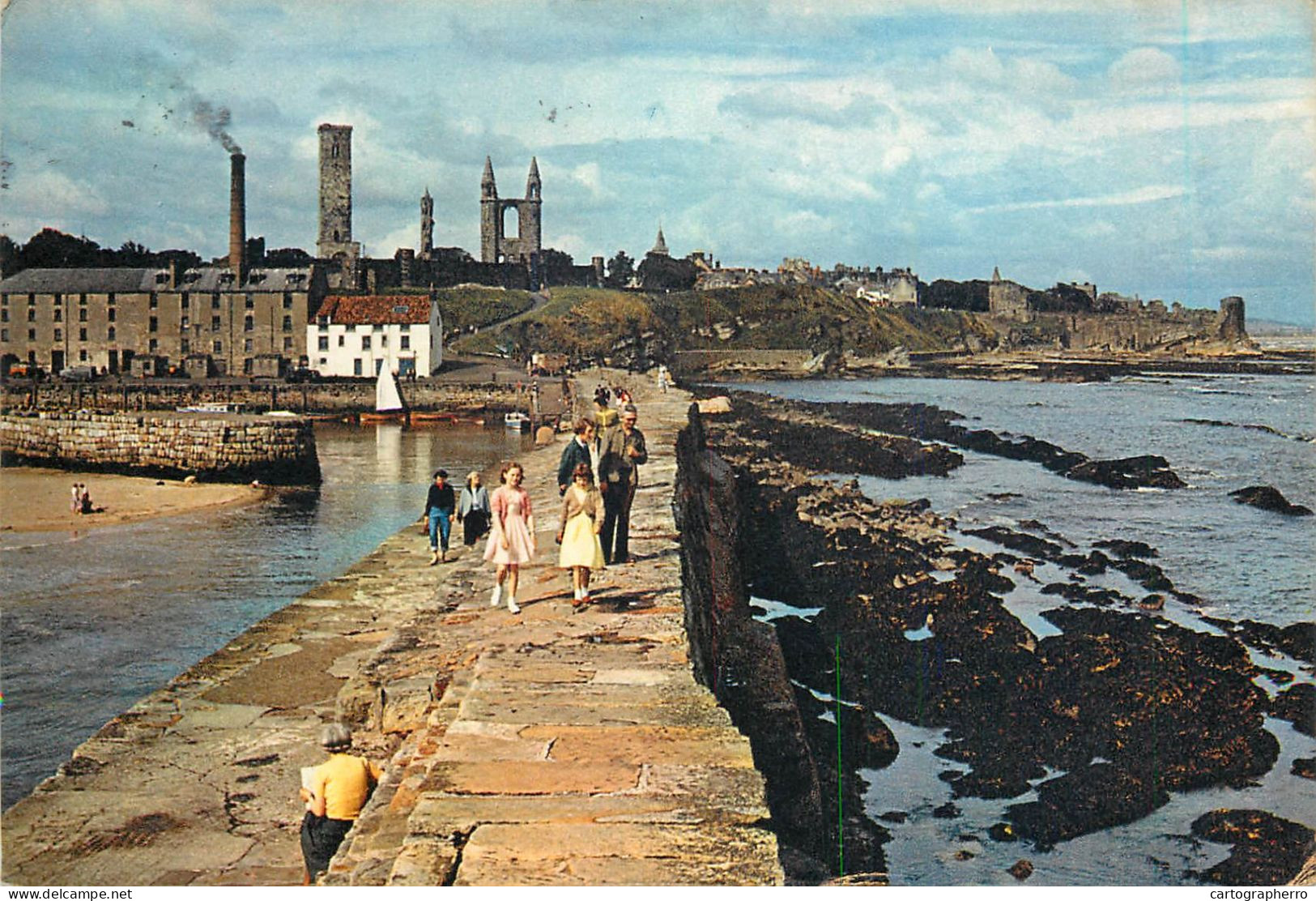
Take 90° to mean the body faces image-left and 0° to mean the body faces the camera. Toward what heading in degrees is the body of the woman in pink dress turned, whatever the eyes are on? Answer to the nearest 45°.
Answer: approximately 0°

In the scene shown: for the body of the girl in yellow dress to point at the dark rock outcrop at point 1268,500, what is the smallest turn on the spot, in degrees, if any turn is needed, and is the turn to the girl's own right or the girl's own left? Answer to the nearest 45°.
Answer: approximately 135° to the girl's own left

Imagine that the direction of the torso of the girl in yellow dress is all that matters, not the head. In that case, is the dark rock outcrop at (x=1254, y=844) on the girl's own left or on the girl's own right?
on the girl's own left
